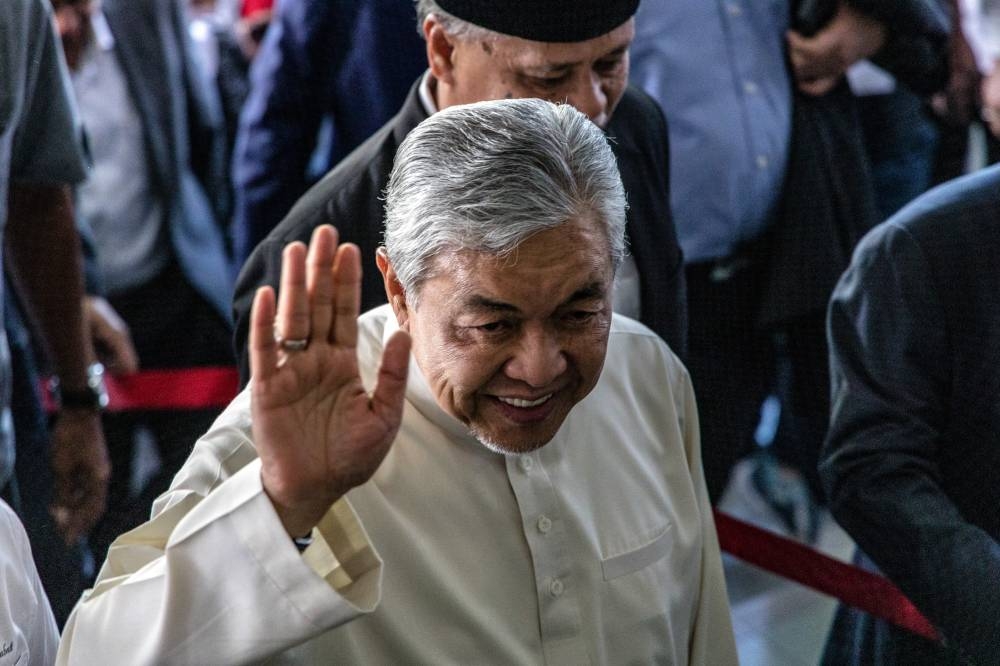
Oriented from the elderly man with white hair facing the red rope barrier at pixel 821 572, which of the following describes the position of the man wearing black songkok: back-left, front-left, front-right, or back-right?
front-left

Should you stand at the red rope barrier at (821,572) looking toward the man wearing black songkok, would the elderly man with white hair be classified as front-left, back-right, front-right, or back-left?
front-left

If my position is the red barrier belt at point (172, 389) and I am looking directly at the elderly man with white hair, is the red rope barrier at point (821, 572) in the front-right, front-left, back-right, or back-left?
front-left

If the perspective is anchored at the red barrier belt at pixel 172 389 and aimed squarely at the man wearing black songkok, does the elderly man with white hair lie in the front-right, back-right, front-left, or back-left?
front-right

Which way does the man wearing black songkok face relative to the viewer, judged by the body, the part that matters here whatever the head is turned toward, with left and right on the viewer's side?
facing the viewer and to the right of the viewer

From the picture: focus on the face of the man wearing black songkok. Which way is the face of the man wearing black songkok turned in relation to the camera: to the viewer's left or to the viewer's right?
to the viewer's right

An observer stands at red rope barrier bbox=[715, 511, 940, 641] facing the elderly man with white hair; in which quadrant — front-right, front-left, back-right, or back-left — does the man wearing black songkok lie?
front-right

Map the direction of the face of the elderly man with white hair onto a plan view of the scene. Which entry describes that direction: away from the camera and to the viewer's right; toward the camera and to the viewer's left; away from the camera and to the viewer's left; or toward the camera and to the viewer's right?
toward the camera and to the viewer's right
